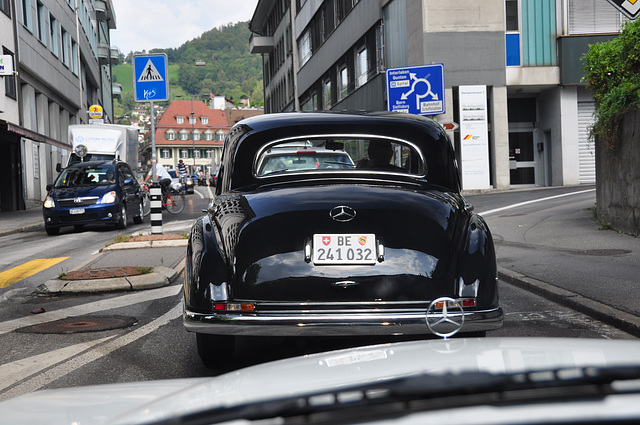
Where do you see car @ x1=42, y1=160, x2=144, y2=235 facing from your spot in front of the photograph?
facing the viewer and to the left of the viewer

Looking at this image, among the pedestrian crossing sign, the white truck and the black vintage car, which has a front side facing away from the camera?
the black vintage car

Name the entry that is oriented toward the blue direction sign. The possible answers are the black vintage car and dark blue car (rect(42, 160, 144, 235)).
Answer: the black vintage car

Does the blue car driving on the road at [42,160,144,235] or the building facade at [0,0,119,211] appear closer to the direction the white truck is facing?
the blue car driving on the road

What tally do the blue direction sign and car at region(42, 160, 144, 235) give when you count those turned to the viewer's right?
0

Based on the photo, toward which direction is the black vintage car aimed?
away from the camera

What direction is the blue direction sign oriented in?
toward the camera

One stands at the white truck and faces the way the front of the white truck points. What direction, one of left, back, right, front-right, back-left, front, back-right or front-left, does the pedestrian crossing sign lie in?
front-left

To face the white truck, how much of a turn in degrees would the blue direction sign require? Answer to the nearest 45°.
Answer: approximately 135° to its right

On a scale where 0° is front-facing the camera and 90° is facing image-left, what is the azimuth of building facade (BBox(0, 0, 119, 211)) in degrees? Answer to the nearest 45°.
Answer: approximately 270°

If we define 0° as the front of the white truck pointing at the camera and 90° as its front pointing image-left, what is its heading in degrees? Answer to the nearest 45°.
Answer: approximately 45°

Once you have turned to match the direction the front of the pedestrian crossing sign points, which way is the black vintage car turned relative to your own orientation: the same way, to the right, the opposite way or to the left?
the opposite way

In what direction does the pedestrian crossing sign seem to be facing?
toward the camera
